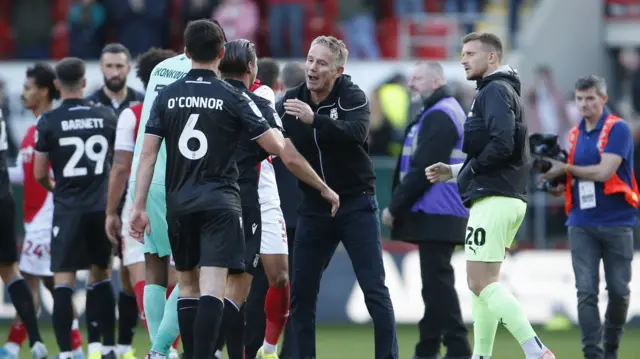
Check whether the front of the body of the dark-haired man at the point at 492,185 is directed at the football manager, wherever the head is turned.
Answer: yes

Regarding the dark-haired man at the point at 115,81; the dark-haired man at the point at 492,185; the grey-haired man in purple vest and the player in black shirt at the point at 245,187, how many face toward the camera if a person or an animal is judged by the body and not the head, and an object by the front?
1

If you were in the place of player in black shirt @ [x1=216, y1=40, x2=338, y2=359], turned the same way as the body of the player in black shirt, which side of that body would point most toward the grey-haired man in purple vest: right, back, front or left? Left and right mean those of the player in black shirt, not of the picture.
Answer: front

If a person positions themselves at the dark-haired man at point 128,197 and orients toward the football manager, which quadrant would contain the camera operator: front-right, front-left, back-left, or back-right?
front-left

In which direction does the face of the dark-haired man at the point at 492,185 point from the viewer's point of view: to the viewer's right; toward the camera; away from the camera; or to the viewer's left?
to the viewer's left

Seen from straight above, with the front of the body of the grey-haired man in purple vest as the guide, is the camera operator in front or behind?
behind

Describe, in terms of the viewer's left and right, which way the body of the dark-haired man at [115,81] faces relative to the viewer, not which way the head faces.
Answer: facing the viewer

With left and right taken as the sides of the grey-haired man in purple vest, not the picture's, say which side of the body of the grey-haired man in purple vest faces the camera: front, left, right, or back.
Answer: left

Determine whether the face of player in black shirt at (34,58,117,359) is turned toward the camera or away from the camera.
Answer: away from the camera

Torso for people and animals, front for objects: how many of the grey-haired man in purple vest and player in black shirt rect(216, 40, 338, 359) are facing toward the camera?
0

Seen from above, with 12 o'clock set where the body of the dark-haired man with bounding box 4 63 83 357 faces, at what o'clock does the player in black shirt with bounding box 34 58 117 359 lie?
The player in black shirt is roughly at 10 o'clock from the dark-haired man.

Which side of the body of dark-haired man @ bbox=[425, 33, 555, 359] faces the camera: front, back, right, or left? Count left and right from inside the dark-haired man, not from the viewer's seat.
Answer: left

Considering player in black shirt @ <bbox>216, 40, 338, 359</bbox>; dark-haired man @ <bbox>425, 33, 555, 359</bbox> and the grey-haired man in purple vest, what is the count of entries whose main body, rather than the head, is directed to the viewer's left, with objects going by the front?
2

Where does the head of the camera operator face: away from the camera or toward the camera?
toward the camera

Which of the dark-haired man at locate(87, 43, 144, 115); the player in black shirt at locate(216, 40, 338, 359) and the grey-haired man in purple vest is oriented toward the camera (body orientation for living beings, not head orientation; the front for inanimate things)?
the dark-haired man

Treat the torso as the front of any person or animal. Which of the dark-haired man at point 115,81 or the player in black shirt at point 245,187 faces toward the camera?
the dark-haired man
